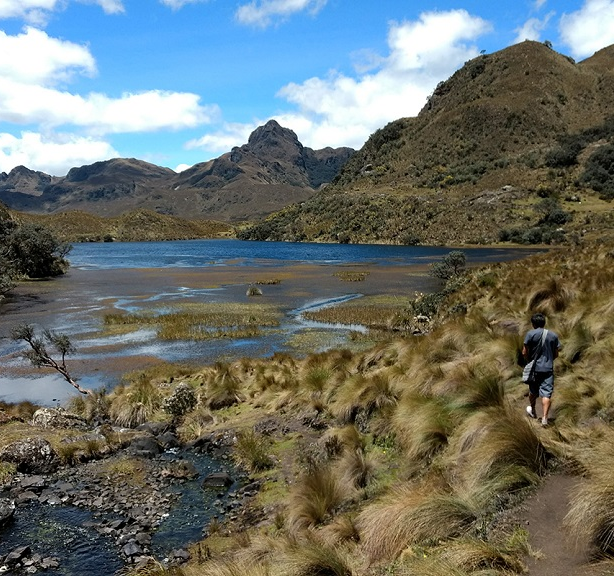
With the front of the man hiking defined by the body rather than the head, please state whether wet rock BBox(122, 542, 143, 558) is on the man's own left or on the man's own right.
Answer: on the man's own left

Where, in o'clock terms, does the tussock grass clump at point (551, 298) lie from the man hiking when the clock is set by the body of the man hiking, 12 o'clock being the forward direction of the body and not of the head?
The tussock grass clump is roughly at 12 o'clock from the man hiking.

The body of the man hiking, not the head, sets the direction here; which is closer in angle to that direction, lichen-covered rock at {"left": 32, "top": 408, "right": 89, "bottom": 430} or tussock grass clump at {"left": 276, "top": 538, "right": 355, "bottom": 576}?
the lichen-covered rock

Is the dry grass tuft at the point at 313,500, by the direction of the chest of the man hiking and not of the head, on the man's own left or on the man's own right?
on the man's own left

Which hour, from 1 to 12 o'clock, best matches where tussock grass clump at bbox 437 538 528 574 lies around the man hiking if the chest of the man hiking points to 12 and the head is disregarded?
The tussock grass clump is roughly at 6 o'clock from the man hiking.

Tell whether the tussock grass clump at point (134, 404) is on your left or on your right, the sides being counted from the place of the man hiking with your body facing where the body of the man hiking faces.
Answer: on your left

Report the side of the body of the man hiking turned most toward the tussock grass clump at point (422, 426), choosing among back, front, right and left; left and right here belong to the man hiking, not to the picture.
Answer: left

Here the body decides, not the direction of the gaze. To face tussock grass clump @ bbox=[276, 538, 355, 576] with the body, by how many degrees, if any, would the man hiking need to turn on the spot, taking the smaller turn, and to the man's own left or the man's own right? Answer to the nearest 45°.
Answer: approximately 135° to the man's own left

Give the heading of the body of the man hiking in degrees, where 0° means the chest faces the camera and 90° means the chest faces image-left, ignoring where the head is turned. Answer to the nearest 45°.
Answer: approximately 180°

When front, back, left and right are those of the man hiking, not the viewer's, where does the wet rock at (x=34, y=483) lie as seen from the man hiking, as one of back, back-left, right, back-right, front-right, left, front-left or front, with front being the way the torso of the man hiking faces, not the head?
left

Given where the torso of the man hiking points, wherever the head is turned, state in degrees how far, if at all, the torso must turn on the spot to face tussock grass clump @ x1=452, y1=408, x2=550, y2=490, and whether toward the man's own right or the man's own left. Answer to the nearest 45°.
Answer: approximately 180°

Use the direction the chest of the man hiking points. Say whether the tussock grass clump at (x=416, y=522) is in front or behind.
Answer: behind
